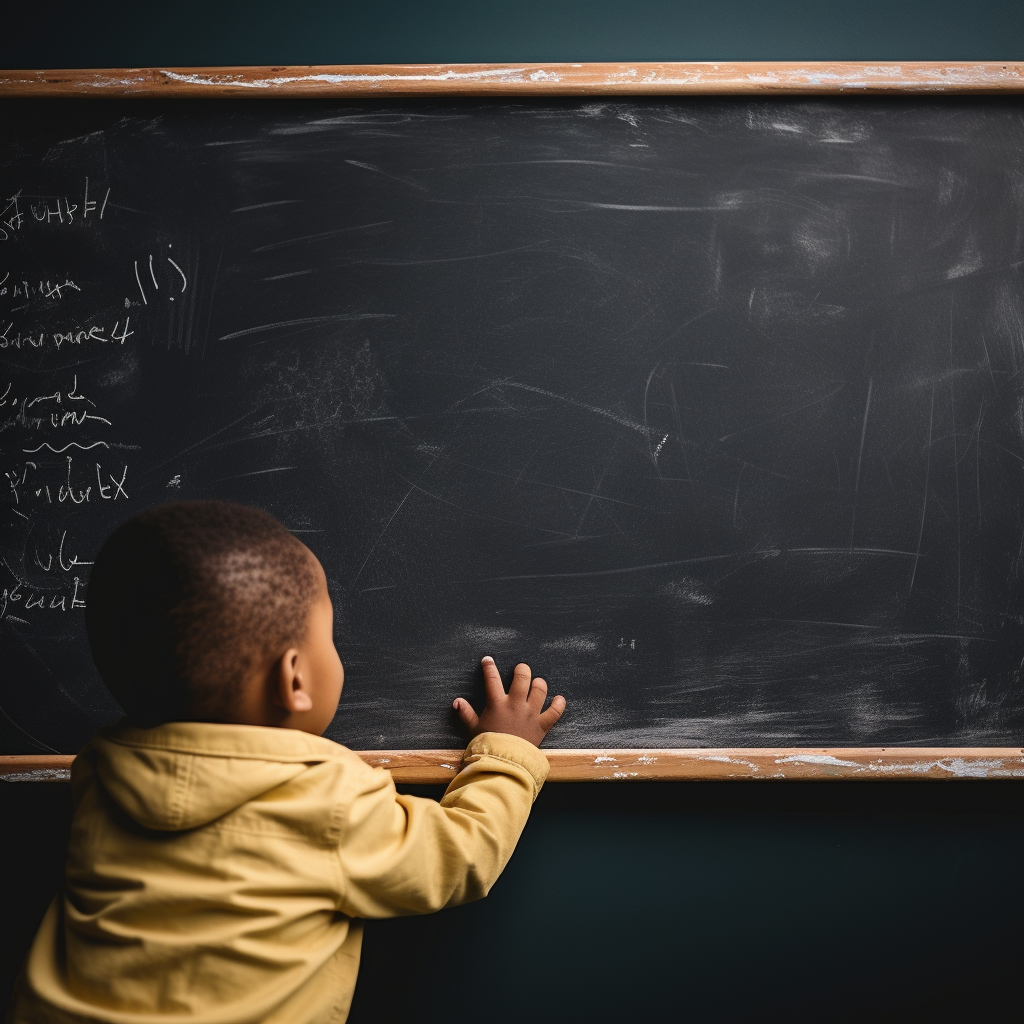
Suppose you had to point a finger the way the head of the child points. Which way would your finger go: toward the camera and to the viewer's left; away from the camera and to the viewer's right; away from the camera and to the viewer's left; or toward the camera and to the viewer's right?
away from the camera and to the viewer's right

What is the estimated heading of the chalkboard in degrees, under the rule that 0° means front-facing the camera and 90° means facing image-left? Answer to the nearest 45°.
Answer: approximately 0°

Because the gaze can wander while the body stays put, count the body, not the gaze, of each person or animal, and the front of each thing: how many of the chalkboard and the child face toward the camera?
1

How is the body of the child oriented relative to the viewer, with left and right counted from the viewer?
facing away from the viewer and to the right of the viewer
